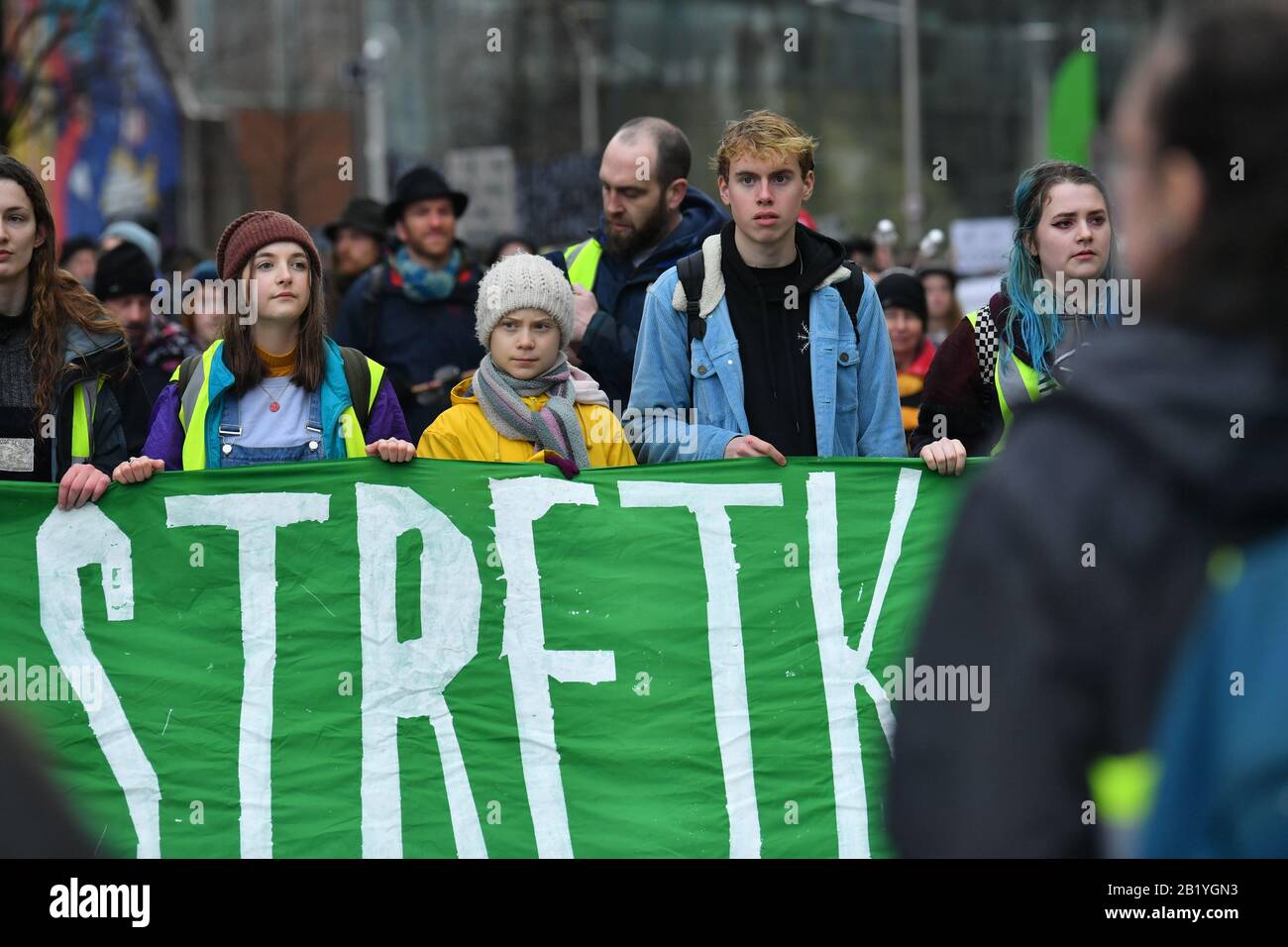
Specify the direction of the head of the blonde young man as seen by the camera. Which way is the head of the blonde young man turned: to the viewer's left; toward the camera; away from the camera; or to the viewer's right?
toward the camera

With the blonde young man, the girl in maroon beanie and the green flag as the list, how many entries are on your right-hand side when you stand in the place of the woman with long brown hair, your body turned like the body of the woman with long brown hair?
0

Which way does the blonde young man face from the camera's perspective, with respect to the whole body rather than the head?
toward the camera

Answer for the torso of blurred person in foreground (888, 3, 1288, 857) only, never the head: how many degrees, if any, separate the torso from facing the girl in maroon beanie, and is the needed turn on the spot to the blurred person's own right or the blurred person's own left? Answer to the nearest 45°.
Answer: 0° — they already face them

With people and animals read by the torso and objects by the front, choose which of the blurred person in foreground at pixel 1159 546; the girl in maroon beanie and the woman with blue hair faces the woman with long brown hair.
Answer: the blurred person in foreground

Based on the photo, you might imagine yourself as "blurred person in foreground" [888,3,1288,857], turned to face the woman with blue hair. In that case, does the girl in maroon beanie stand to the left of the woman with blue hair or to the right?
left

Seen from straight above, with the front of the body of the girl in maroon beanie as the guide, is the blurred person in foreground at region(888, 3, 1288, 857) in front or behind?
in front

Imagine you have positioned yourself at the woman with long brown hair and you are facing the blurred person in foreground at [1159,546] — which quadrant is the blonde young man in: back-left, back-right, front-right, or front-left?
front-left

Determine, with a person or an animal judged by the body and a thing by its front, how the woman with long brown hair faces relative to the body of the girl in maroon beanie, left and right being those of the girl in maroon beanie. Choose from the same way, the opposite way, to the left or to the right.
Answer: the same way

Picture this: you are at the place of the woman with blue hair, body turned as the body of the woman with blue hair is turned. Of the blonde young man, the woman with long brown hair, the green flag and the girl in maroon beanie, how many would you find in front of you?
0

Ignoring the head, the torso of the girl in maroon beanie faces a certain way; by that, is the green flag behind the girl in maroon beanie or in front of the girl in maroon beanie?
behind

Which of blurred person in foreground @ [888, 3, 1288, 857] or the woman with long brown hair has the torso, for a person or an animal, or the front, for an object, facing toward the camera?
the woman with long brown hair

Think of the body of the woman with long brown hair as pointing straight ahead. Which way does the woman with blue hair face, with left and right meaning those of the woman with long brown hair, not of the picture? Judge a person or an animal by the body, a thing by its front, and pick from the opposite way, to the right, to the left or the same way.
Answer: the same way

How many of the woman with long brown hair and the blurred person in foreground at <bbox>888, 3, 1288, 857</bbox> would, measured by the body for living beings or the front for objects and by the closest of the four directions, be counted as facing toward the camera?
1

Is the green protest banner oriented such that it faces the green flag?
no

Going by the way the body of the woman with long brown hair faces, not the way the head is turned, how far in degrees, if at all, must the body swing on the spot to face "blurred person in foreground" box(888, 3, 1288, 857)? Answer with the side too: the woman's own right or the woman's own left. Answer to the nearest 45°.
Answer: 0° — they already face them

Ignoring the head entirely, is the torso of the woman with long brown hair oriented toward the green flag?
no

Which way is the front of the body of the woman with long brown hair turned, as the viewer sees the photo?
toward the camera
